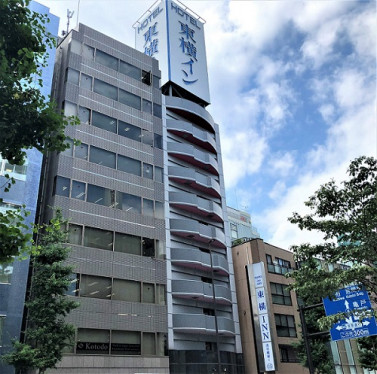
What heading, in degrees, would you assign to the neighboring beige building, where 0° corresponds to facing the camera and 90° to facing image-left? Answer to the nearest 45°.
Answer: approximately 315°

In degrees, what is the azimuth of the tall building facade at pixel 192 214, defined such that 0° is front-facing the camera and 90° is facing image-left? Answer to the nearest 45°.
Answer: approximately 315°

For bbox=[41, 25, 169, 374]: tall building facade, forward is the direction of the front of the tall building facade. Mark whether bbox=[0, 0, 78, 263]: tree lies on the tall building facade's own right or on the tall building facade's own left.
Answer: on the tall building facade's own right

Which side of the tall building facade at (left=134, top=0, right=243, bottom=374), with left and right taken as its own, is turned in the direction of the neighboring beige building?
left

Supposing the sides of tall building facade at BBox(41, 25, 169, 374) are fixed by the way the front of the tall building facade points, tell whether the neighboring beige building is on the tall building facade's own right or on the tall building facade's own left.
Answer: on the tall building facade's own left

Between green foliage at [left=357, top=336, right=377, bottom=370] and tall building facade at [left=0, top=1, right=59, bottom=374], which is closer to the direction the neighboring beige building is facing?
the green foliage

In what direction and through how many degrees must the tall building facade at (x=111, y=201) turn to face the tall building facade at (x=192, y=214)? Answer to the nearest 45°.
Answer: approximately 90° to its left

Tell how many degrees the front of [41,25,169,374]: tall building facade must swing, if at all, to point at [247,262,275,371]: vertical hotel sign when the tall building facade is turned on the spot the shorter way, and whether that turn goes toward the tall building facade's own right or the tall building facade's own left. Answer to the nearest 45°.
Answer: approximately 90° to the tall building facade's own left
